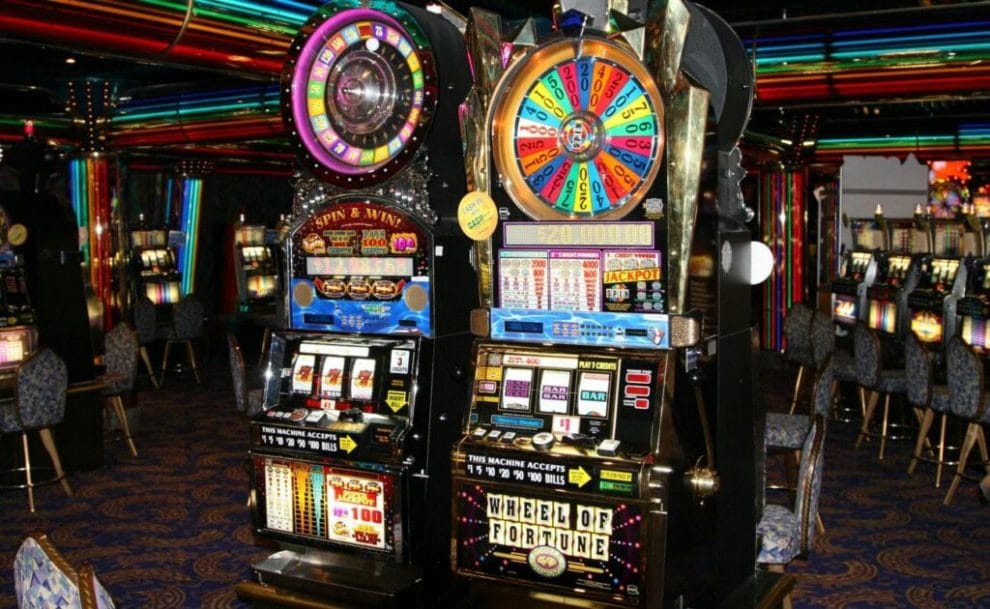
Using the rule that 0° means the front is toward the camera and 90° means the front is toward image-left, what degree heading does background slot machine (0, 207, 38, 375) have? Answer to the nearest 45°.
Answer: approximately 315°

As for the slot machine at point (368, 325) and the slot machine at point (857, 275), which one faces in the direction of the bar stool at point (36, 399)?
the slot machine at point (857, 275)

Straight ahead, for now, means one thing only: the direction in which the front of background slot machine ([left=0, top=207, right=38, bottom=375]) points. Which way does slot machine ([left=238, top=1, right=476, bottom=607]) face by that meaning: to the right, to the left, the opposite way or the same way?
to the right

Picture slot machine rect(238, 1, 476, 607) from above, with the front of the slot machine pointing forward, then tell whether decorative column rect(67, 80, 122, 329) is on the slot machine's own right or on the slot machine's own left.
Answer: on the slot machine's own right

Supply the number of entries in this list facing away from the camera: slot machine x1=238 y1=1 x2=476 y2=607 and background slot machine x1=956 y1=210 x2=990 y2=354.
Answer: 0

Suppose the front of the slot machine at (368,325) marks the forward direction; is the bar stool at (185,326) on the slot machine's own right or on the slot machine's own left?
on the slot machine's own right

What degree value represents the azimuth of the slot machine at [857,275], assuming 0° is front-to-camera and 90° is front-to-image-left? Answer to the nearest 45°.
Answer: approximately 45°

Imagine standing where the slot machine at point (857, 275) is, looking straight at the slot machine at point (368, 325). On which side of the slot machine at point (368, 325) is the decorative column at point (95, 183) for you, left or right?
right

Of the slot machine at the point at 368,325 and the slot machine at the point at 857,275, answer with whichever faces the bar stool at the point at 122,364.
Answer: the slot machine at the point at 857,275
